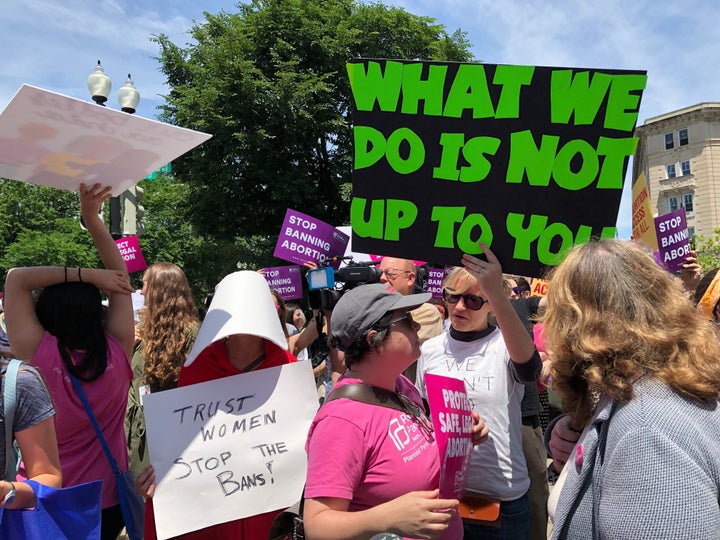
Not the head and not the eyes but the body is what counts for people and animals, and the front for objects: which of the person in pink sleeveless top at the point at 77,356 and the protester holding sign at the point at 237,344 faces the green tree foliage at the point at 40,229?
the person in pink sleeveless top

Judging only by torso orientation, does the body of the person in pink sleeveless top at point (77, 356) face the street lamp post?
yes

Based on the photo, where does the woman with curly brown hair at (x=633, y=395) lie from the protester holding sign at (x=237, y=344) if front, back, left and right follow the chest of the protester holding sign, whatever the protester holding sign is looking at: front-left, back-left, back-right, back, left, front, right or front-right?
front-left

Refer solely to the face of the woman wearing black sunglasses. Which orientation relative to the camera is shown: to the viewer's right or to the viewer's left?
to the viewer's left

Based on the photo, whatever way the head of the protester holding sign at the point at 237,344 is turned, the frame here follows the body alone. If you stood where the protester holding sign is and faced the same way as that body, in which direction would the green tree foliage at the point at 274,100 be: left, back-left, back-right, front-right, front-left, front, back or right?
back

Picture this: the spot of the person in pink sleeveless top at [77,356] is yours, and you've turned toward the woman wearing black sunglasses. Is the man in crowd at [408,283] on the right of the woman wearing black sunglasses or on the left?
left

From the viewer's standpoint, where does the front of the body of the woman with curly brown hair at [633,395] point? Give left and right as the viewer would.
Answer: facing to the left of the viewer

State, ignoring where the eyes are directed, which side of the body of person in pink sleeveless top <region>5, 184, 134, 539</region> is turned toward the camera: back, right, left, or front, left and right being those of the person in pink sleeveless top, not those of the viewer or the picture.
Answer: back

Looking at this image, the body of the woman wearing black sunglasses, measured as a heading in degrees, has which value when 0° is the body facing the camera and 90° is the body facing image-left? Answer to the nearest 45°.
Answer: approximately 45°

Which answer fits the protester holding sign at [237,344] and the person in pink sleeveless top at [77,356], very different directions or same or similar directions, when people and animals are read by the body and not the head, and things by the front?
very different directions

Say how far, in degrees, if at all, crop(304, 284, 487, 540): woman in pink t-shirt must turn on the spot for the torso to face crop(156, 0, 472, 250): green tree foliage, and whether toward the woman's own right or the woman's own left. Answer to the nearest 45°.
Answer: approximately 135° to the woman's own left

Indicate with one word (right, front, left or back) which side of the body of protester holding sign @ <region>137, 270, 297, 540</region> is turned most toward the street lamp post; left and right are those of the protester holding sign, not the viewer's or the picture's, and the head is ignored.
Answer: back
